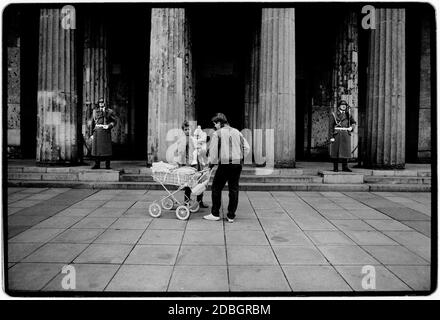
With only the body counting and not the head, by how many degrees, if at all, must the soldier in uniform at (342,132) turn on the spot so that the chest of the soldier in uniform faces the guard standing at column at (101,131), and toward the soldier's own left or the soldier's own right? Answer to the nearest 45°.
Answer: approximately 90° to the soldier's own right

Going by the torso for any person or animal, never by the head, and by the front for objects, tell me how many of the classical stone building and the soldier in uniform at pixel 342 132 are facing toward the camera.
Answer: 2

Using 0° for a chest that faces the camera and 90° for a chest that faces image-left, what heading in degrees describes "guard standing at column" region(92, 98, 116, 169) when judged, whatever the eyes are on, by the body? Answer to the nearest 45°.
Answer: approximately 0°
